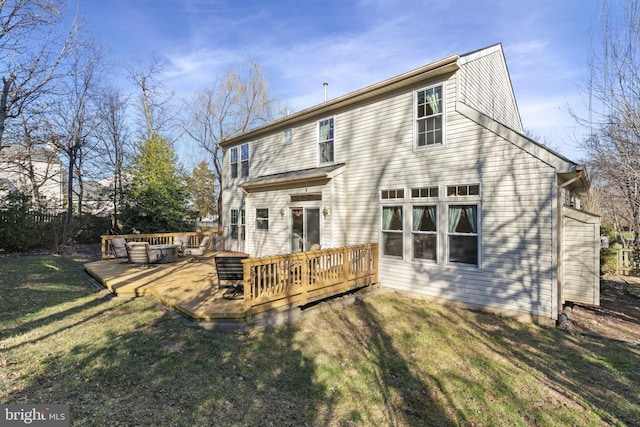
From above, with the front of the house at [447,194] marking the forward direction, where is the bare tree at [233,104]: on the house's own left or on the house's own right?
on the house's own left

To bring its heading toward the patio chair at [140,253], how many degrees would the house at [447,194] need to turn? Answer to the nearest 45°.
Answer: approximately 135° to its left

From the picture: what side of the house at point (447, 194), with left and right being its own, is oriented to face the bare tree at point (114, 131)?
left

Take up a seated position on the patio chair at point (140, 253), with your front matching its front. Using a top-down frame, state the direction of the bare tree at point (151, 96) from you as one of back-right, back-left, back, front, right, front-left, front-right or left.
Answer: front-left

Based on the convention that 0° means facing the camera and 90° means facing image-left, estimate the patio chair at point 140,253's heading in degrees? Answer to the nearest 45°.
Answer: approximately 225°

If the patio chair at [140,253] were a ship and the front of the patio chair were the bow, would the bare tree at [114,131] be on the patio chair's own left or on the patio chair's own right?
on the patio chair's own left

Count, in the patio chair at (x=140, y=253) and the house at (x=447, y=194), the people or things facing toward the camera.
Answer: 0

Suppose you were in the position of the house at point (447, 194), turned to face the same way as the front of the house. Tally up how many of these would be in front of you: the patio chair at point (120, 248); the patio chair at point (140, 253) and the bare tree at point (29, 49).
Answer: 0

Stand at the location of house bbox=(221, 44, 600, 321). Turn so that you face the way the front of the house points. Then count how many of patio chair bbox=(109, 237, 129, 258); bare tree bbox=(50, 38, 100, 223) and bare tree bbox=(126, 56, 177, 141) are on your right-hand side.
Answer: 0
